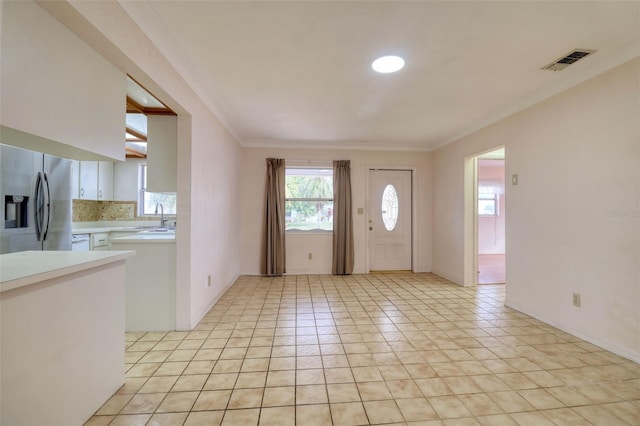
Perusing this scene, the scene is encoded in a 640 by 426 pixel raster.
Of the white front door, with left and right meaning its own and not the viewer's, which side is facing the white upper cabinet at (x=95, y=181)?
right

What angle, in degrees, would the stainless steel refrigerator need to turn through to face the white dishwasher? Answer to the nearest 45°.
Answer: approximately 90° to its left

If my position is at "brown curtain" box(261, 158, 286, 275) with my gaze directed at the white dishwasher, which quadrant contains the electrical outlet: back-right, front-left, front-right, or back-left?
back-left

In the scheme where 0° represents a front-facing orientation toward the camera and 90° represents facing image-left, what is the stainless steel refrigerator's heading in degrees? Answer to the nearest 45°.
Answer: approximately 315°

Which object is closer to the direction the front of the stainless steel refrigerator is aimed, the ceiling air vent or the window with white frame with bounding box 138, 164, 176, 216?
the ceiling air vent

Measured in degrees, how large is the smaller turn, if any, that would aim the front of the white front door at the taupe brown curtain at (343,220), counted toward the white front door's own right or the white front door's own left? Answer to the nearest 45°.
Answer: approximately 45° to the white front door's own right

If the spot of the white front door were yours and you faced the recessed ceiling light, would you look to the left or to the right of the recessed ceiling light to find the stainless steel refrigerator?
right
